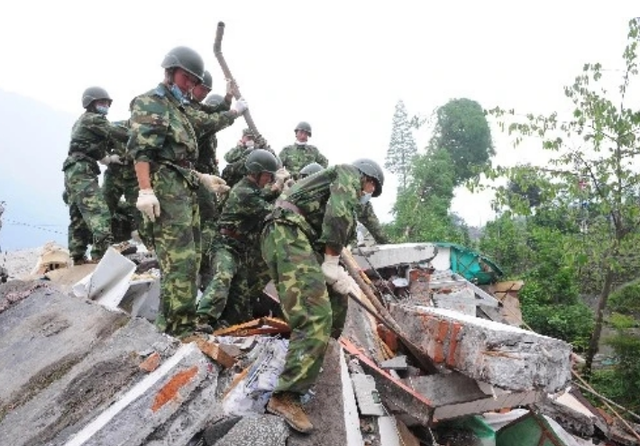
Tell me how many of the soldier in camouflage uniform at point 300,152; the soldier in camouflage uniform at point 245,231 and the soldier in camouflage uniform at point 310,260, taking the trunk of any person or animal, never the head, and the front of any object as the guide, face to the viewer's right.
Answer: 2

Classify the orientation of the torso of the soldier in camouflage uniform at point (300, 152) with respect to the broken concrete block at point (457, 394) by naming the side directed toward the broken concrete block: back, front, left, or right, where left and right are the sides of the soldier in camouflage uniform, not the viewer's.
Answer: front

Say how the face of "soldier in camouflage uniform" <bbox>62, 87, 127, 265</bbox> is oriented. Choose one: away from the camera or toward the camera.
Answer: toward the camera

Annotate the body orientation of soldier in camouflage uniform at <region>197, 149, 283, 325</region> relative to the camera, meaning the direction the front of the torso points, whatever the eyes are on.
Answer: to the viewer's right

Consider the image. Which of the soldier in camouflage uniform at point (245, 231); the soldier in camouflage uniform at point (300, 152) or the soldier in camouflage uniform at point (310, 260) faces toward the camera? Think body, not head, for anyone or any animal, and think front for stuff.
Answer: the soldier in camouflage uniform at point (300, 152)

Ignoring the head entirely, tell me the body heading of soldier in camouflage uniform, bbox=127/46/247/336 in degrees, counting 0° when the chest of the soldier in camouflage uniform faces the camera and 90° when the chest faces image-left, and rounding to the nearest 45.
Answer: approximately 315°

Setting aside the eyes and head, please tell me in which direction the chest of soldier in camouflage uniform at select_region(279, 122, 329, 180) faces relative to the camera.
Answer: toward the camera

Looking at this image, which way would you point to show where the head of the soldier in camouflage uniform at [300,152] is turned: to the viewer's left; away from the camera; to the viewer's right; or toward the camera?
toward the camera

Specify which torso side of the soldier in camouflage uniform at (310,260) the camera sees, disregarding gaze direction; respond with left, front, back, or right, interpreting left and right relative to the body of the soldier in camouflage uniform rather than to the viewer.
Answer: right

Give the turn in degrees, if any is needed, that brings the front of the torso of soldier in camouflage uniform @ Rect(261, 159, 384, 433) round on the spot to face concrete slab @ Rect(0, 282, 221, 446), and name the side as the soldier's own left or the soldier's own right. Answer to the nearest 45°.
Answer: approximately 180°

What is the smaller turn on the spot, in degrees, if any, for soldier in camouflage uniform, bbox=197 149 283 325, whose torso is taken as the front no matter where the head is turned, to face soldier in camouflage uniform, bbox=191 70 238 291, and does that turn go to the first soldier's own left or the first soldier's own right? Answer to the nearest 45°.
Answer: approximately 135° to the first soldier's own left

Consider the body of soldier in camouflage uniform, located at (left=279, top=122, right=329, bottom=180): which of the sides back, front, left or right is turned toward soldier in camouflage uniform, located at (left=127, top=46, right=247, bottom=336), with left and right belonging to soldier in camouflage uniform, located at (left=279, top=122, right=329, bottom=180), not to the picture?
front

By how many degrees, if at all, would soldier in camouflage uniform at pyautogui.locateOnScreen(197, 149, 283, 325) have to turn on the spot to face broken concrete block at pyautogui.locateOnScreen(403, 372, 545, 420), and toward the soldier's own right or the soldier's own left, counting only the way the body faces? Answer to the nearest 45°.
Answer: approximately 45° to the soldier's own right

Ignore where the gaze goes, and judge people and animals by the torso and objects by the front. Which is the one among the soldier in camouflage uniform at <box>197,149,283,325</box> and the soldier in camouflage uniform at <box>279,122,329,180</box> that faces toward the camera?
the soldier in camouflage uniform at <box>279,122,329,180</box>

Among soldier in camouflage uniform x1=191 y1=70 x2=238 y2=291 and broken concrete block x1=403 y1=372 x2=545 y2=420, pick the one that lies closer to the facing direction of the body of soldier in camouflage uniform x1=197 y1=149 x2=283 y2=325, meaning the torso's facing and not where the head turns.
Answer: the broken concrete block
